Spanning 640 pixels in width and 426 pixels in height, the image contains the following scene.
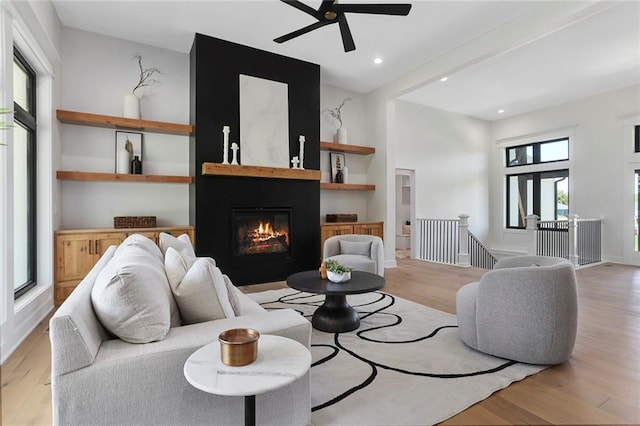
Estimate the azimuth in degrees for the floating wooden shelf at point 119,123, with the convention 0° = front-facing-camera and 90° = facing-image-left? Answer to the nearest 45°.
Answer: approximately 0°

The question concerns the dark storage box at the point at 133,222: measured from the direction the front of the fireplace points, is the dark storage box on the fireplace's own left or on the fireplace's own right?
on the fireplace's own right

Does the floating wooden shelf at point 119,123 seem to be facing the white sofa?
yes

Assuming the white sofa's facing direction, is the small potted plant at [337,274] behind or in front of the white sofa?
in front

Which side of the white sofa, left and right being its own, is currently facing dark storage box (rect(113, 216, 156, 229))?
left

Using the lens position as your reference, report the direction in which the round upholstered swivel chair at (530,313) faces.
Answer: facing away from the viewer and to the left of the viewer

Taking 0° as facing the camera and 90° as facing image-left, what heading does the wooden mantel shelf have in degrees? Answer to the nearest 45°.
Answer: approximately 0°

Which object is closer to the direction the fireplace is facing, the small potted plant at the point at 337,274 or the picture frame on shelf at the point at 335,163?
the small potted plant

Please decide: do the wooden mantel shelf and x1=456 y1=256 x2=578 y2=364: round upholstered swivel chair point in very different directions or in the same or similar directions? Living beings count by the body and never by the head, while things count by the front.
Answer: very different directions

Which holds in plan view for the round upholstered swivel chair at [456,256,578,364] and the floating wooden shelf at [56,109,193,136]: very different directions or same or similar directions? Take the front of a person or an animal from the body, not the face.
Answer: very different directions

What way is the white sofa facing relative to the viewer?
to the viewer's right

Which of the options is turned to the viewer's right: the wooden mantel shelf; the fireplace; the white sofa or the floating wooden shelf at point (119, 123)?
the white sofa
